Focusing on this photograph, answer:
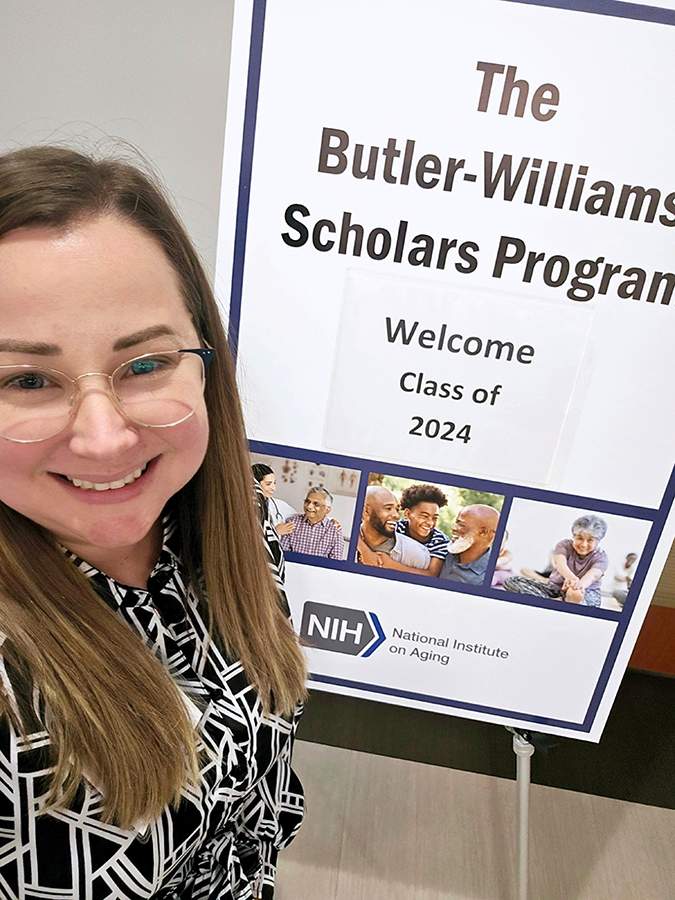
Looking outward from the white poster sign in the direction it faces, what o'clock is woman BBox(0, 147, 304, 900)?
The woman is roughly at 1 o'clock from the white poster sign.

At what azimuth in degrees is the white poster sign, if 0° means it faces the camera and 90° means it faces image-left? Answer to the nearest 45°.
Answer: approximately 0°
